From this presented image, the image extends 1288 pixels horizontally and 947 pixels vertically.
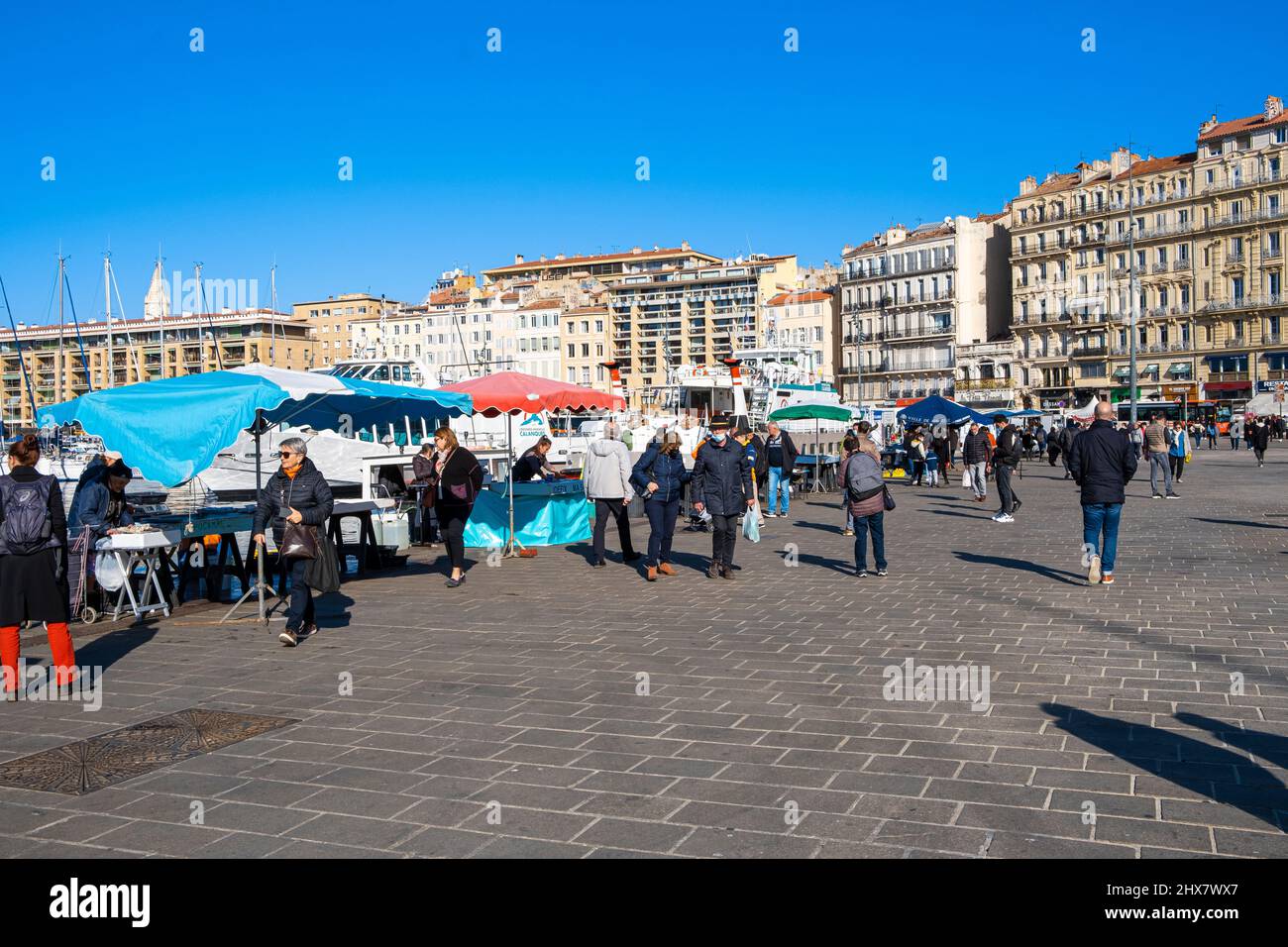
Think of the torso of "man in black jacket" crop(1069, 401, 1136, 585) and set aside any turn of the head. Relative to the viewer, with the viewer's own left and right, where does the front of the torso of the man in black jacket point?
facing away from the viewer

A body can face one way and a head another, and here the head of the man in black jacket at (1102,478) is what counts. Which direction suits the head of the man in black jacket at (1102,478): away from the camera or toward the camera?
away from the camera

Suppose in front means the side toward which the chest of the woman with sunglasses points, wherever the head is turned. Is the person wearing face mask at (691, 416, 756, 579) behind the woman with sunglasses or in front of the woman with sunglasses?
behind

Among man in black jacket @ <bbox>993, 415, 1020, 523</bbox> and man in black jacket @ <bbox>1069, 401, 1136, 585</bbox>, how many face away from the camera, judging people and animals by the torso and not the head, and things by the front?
1

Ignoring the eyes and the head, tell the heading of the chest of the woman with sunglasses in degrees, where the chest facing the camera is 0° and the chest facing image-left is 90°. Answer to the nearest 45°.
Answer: approximately 45°

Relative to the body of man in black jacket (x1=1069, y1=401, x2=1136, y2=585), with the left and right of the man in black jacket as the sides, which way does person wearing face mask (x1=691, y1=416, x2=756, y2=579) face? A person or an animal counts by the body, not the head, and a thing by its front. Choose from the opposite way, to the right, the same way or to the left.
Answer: the opposite way

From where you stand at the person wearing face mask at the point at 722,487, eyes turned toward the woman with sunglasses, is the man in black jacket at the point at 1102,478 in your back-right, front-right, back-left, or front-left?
back-left

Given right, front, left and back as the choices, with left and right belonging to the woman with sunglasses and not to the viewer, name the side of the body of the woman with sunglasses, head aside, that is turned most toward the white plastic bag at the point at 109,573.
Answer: right
